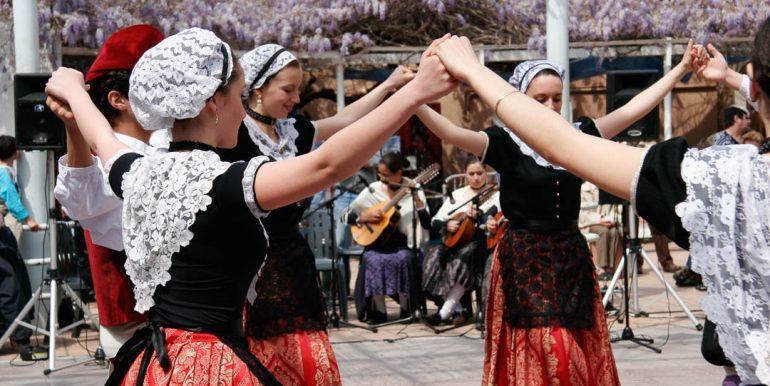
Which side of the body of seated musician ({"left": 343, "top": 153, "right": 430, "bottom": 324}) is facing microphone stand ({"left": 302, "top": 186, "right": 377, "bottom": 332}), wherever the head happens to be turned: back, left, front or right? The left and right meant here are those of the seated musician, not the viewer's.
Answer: right

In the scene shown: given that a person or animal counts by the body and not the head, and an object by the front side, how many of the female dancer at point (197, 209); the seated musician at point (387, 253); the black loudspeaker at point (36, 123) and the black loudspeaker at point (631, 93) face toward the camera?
3

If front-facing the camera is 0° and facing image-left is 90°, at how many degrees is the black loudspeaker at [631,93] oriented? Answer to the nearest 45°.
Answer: approximately 0°

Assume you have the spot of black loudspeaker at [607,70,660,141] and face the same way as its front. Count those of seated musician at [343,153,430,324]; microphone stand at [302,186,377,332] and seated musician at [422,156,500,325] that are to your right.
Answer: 3

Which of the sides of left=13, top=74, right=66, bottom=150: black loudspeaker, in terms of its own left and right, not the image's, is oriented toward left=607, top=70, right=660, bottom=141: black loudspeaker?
left

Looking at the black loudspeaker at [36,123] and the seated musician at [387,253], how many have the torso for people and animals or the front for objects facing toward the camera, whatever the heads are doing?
2

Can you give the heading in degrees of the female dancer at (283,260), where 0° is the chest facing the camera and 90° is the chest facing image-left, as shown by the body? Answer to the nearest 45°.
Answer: approximately 315°

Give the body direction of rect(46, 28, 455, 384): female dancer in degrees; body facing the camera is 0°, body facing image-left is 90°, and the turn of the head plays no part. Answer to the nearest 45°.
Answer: approximately 225°
